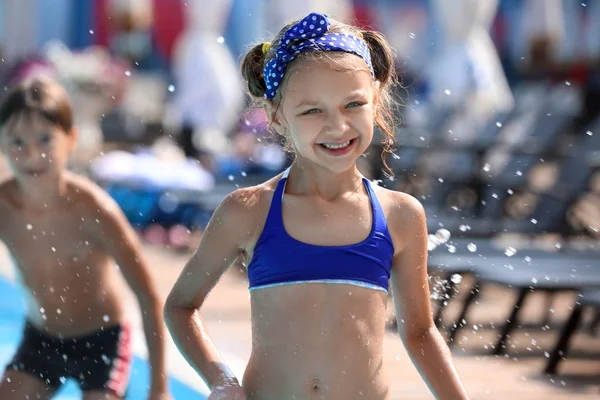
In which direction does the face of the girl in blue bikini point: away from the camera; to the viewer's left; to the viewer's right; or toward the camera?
toward the camera

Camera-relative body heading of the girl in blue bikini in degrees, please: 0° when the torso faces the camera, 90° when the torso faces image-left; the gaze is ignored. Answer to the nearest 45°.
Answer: approximately 0°
